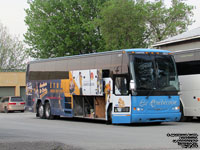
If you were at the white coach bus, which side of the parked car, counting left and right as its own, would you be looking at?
back

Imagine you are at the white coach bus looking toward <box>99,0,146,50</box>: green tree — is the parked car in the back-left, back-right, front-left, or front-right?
front-left

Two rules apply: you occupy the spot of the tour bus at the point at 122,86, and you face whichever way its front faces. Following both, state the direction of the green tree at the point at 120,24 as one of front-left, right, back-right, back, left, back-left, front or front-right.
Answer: back-left

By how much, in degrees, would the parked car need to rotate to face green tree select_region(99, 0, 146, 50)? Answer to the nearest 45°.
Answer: approximately 135° to its right

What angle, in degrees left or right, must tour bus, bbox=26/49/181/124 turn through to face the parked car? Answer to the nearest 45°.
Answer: approximately 180°

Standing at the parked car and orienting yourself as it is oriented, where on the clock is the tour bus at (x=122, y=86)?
The tour bus is roughly at 7 o'clock from the parked car.

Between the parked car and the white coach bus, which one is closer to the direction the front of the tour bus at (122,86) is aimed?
the white coach bus

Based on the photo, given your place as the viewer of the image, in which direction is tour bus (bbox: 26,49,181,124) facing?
facing the viewer and to the right of the viewer

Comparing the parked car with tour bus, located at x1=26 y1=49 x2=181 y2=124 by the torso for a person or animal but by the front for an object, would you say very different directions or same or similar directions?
very different directions
